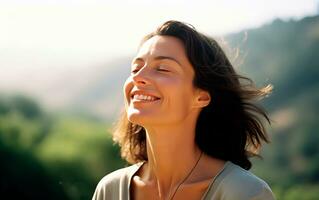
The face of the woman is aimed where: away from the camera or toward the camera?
toward the camera

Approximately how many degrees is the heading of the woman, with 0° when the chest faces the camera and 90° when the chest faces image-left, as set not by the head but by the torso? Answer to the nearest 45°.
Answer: approximately 45°
